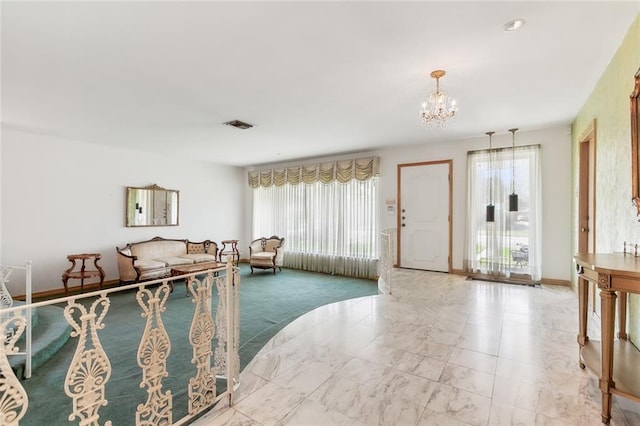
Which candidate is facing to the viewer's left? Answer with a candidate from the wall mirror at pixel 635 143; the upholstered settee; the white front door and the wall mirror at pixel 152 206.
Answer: the wall mirror at pixel 635 143

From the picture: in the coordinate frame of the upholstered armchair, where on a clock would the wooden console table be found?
The wooden console table is roughly at 10 o'clock from the upholstered armchair.

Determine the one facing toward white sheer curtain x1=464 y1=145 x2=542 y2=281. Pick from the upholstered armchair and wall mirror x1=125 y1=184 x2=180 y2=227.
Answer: the wall mirror

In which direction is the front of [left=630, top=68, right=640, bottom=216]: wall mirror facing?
to the viewer's left

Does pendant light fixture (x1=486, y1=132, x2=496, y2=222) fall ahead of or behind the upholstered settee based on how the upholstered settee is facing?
ahead

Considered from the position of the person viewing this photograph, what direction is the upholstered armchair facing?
facing the viewer and to the left of the viewer

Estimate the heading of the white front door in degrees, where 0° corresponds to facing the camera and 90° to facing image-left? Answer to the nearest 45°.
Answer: approximately 0°

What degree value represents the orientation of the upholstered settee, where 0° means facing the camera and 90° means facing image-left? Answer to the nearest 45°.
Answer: approximately 315°

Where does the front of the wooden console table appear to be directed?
to the viewer's left

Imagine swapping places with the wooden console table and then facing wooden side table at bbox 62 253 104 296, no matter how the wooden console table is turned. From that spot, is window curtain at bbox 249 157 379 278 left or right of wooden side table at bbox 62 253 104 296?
right

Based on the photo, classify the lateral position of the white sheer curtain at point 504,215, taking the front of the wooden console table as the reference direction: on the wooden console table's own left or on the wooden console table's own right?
on the wooden console table's own right

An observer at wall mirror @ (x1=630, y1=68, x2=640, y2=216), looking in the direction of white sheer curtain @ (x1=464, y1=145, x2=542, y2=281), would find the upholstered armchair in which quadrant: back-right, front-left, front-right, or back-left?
front-left

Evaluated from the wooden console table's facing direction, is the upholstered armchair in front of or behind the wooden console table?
in front

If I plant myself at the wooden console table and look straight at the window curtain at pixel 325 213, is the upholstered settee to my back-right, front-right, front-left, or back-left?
front-left
